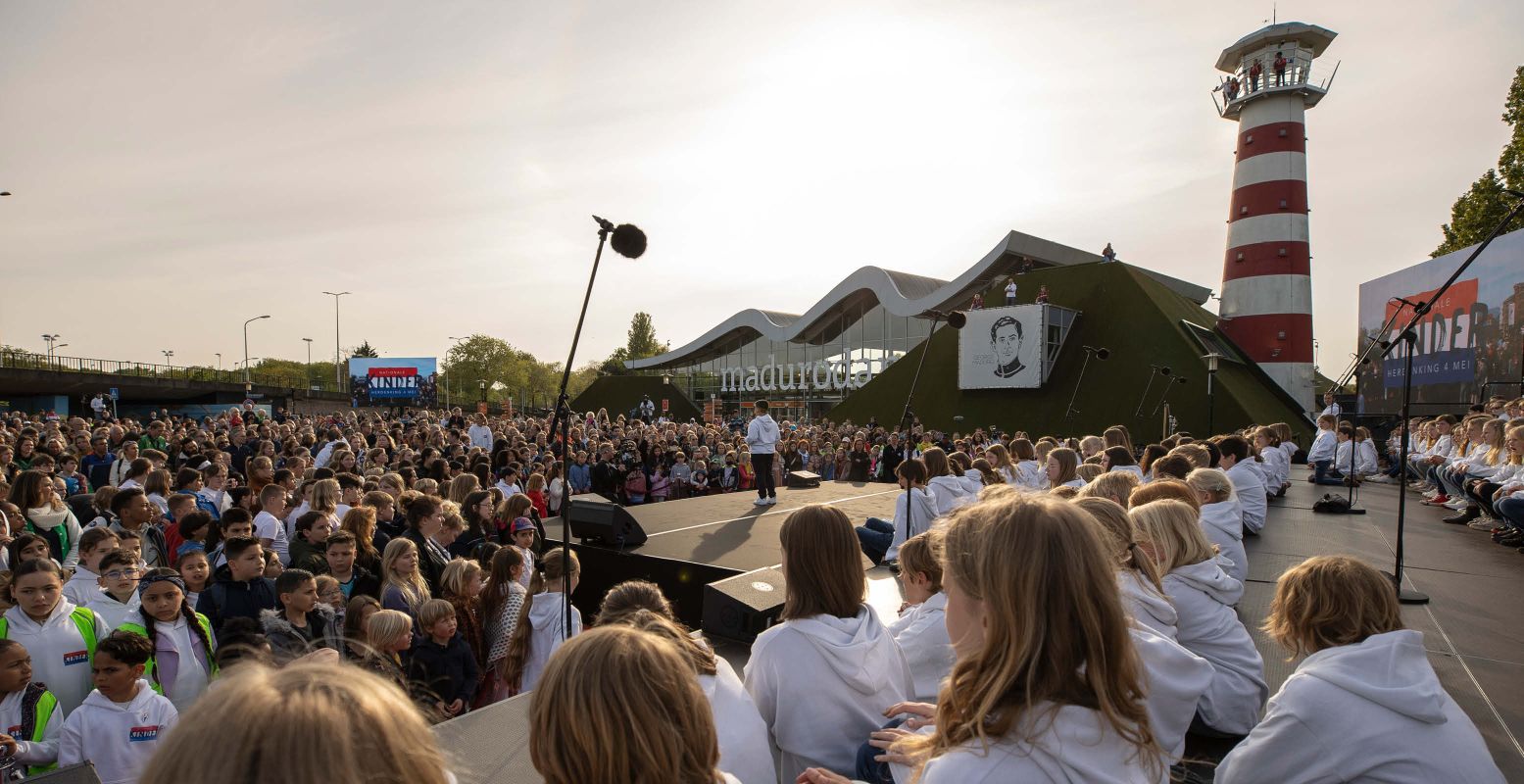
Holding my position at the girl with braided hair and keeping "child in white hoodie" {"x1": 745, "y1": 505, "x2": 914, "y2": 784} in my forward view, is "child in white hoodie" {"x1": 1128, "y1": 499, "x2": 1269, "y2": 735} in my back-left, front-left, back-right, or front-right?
front-left

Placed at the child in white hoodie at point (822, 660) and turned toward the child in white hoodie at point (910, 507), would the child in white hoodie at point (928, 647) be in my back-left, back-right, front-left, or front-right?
front-right

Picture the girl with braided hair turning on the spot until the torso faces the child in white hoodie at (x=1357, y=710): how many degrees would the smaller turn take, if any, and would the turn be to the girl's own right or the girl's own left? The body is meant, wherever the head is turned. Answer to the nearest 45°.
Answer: approximately 45° to the girl's own left

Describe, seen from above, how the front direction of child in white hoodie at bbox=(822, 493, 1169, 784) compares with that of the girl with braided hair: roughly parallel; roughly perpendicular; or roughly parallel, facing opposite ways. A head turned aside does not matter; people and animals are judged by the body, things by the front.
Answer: roughly parallel, facing opposite ways

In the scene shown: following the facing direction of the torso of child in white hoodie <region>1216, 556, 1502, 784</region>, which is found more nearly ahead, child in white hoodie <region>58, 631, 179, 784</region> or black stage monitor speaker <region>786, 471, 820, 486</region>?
the black stage monitor speaker

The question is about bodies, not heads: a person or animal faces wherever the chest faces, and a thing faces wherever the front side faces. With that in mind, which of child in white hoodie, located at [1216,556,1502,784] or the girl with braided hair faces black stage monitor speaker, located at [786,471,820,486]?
the child in white hoodie

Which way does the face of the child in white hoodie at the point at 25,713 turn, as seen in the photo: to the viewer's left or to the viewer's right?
to the viewer's right

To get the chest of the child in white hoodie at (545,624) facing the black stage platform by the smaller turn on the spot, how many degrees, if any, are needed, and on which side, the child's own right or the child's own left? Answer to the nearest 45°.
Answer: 0° — they already face it

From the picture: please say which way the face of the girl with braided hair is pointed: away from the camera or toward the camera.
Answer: toward the camera

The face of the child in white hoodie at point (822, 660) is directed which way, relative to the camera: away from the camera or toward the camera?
away from the camera

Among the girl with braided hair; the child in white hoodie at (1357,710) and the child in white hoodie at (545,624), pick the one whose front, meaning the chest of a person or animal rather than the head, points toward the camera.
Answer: the girl with braided hair

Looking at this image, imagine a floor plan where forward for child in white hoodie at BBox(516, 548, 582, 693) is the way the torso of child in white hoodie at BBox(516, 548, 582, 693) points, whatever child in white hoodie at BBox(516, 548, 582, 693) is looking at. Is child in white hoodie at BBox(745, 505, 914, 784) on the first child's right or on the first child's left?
on the first child's right

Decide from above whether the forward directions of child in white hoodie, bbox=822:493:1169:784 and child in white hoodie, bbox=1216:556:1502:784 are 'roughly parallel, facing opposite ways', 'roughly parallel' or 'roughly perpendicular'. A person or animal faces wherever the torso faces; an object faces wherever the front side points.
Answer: roughly parallel

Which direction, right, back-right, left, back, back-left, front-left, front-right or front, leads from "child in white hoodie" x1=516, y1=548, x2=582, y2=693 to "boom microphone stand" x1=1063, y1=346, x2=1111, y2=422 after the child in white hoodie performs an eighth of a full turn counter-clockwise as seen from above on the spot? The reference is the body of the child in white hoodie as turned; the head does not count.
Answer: front-right

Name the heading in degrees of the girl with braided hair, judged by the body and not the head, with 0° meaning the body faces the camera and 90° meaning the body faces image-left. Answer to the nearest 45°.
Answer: approximately 0°
